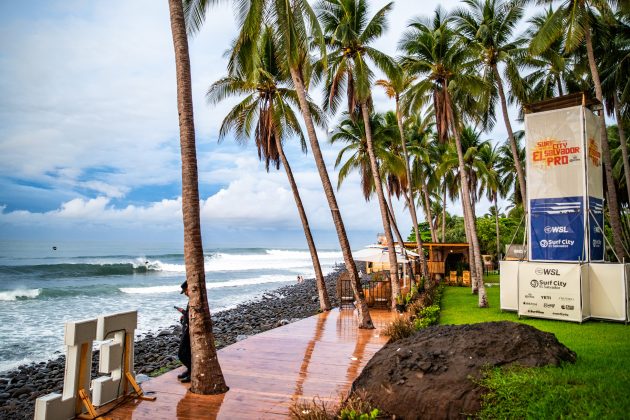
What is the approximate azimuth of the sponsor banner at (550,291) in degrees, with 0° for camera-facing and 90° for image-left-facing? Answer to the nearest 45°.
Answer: approximately 0°

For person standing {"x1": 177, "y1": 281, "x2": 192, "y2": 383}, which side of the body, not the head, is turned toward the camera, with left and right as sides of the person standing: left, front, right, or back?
left

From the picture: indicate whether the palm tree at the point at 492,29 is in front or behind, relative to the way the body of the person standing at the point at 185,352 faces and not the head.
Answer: behind

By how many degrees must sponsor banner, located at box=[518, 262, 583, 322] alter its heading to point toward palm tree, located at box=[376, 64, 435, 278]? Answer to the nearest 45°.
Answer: approximately 135° to its right

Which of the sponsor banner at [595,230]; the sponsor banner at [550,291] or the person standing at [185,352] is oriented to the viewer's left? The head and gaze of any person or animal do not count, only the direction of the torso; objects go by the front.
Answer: the person standing

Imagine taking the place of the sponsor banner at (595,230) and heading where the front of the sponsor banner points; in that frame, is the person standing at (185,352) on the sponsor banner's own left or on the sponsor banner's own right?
on the sponsor banner's own right

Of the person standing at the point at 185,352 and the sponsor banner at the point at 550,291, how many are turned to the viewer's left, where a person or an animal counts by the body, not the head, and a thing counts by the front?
1

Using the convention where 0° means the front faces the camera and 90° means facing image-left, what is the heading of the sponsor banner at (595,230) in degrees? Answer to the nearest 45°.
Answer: approximately 315°

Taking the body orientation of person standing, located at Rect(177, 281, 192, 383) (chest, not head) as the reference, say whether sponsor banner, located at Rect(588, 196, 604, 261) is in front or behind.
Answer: behind

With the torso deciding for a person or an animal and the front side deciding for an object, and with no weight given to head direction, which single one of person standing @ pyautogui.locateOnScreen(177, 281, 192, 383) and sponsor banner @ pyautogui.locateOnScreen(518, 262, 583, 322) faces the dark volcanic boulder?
the sponsor banner

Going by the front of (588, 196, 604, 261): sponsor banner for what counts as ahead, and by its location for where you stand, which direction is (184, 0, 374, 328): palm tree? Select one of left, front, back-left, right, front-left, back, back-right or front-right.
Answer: right
